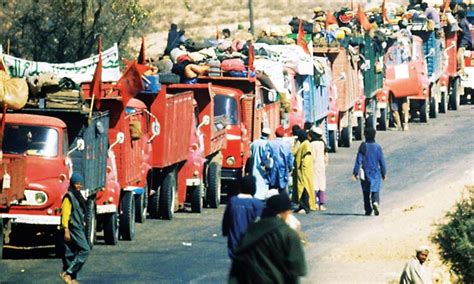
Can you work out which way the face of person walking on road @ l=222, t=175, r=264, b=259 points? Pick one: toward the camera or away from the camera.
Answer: away from the camera

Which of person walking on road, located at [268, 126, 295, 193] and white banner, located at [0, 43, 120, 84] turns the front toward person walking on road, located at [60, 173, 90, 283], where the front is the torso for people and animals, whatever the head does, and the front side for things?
the white banner

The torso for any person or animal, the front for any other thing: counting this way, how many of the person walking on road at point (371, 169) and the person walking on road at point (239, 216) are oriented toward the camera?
0

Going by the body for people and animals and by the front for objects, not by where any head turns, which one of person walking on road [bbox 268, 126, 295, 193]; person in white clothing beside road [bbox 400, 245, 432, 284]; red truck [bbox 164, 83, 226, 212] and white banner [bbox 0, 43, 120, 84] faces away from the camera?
person walking on road [bbox 268, 126, 295, 193]

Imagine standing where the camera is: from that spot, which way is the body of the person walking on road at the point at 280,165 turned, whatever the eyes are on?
away from the camera

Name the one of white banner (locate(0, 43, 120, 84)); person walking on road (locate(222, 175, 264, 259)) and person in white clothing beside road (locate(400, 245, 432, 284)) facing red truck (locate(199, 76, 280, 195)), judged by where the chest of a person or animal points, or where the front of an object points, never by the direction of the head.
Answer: person walking on road (locate(222, 175, 264, 259))

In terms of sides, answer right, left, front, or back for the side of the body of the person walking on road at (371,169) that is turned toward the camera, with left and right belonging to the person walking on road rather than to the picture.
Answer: back

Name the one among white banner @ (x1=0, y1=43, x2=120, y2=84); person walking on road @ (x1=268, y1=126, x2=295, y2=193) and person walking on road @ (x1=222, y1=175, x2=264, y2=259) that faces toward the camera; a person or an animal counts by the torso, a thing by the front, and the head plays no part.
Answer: the white banner

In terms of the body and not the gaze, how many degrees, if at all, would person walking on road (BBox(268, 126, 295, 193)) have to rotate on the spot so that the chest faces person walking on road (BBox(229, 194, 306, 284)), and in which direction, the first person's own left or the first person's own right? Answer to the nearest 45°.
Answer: approximately 180°

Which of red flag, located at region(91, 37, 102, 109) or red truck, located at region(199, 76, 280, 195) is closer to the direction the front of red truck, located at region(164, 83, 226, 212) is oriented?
the red flag

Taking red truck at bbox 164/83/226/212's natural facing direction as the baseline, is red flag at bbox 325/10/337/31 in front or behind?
behind

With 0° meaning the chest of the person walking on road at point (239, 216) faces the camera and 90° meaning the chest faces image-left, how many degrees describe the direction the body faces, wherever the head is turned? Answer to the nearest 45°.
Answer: approximately 180°

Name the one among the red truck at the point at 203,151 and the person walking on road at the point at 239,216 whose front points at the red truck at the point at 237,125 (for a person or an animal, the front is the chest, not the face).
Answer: the person walking on road

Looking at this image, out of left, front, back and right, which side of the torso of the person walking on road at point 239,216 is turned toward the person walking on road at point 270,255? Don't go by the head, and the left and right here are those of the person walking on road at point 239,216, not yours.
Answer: back
